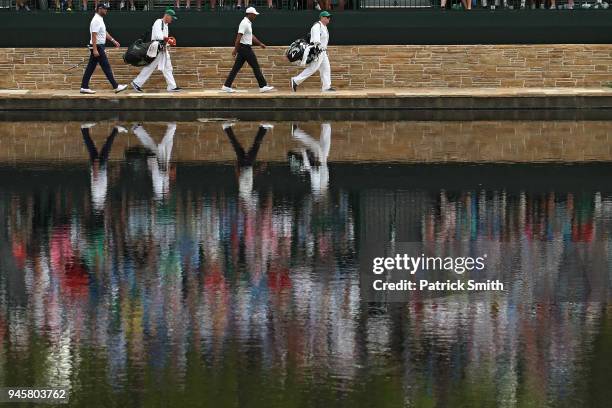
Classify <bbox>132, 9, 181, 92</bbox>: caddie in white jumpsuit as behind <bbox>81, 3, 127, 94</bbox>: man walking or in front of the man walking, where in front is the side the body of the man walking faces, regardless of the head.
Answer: in front

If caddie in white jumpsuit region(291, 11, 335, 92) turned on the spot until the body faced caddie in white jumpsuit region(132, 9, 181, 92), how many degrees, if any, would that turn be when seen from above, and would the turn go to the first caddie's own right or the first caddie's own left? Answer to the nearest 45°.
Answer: approximately 180°

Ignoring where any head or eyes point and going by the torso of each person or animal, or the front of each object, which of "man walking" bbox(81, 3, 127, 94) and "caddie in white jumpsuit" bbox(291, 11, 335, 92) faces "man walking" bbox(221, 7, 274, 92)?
"man walking" bbox(81, 3, 127, 94)

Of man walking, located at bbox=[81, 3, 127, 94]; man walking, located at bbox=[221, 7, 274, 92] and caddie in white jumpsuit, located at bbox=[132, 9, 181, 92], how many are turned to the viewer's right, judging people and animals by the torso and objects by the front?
3

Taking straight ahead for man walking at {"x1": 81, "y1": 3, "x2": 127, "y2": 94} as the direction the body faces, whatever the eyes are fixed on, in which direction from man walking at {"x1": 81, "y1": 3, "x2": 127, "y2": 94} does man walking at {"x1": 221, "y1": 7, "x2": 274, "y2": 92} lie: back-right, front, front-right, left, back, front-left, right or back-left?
front

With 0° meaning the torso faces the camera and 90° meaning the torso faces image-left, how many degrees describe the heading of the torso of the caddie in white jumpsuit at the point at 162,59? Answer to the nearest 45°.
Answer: approximately 270°

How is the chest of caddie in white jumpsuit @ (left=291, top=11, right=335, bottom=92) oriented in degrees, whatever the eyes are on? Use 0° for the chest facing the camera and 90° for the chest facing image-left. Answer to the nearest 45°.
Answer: approximately 270°

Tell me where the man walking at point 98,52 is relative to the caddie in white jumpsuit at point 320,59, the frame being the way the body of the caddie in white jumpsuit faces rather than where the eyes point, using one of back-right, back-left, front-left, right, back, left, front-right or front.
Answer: back

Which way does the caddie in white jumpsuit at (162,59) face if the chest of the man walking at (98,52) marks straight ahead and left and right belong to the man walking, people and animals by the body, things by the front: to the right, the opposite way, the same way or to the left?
the same way

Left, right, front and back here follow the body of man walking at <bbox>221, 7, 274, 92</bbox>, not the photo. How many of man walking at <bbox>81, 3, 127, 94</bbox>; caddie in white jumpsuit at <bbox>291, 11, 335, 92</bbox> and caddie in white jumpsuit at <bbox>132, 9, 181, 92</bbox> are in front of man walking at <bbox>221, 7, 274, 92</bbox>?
1

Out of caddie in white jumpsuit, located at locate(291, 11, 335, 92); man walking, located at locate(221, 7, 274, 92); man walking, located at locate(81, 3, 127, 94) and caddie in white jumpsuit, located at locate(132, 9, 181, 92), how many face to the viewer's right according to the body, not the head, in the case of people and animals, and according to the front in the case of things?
4

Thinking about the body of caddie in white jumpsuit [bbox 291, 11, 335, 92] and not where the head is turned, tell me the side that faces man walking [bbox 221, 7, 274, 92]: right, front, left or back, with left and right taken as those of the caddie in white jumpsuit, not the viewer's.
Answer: back

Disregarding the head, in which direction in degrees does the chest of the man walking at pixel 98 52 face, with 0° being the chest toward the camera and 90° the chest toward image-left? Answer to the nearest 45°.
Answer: approximately 270°

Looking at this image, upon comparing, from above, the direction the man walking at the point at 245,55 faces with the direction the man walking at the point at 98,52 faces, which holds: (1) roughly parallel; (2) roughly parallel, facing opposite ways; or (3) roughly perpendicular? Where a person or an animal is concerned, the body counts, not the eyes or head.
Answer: roughly parallel

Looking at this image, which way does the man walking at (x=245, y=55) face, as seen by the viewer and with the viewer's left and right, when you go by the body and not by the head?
facing to the right of the viewer

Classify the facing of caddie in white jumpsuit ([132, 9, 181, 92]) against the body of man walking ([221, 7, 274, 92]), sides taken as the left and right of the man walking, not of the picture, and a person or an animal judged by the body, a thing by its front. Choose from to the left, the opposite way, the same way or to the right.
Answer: the same way
